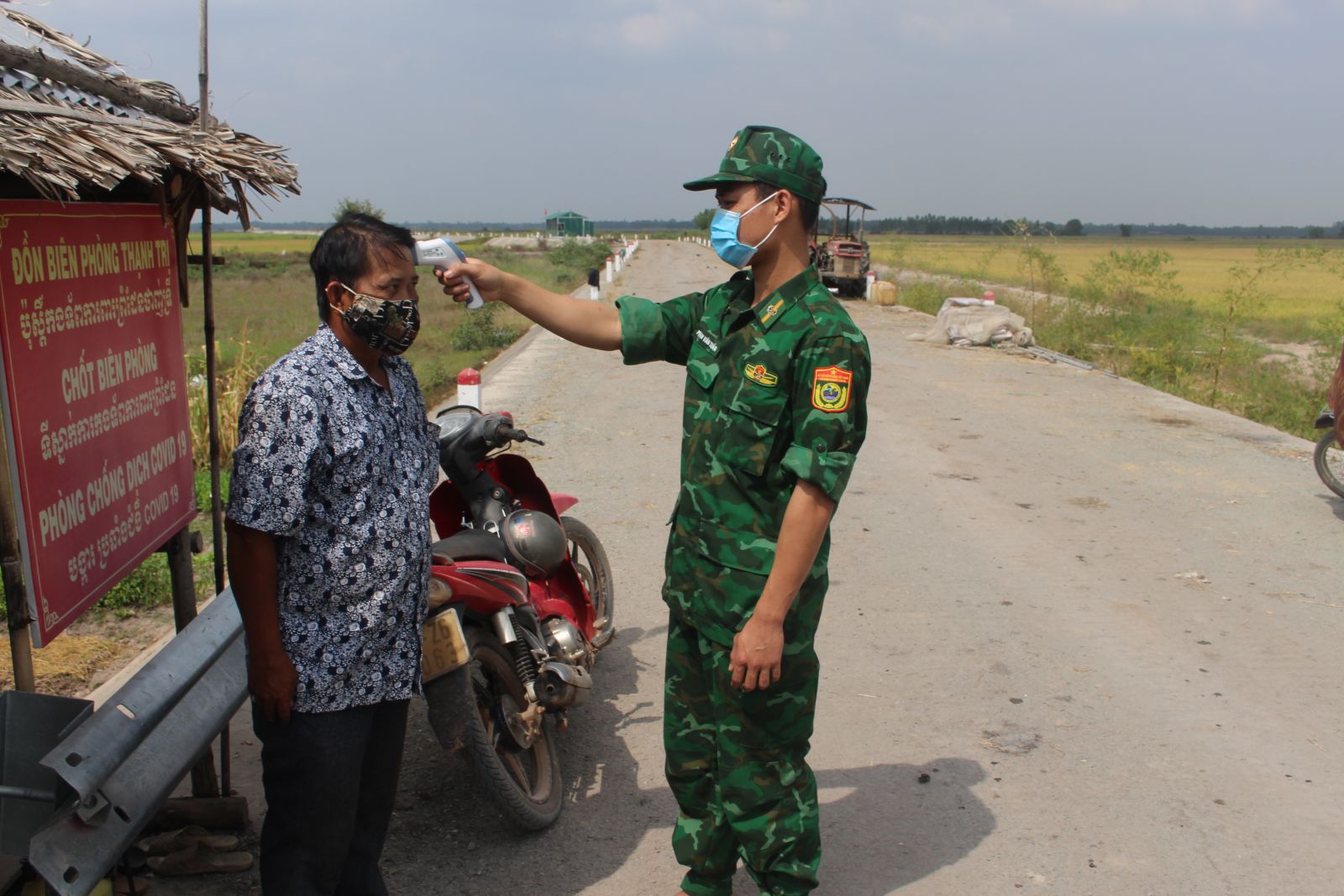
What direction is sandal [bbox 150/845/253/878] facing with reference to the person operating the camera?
facing to the left of the viewer

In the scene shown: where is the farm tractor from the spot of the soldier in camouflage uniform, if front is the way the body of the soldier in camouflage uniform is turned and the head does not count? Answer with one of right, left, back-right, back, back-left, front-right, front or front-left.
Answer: back-right

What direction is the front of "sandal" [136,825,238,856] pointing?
to the viewer's left

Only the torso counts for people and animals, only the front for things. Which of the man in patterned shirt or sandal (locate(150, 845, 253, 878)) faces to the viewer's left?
the sandal

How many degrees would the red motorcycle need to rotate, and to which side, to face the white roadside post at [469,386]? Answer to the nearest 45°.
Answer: approximately 45° to its left

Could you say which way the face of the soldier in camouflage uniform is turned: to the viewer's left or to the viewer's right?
to the viewer's left

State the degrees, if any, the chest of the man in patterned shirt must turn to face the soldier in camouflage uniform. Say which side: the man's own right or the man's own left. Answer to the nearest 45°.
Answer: approximately 45° to the man's own left

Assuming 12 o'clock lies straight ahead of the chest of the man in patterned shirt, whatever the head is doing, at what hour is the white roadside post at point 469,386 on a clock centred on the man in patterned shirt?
The white roadside post is roughly at 8 o'clock from the man in patterned shirt.

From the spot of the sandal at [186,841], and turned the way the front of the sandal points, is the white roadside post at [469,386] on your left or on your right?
on your right

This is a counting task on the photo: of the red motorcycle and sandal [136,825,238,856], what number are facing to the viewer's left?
1

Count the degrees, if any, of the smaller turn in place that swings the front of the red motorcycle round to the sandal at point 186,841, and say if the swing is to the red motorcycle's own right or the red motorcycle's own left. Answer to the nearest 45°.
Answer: approximately 180°
